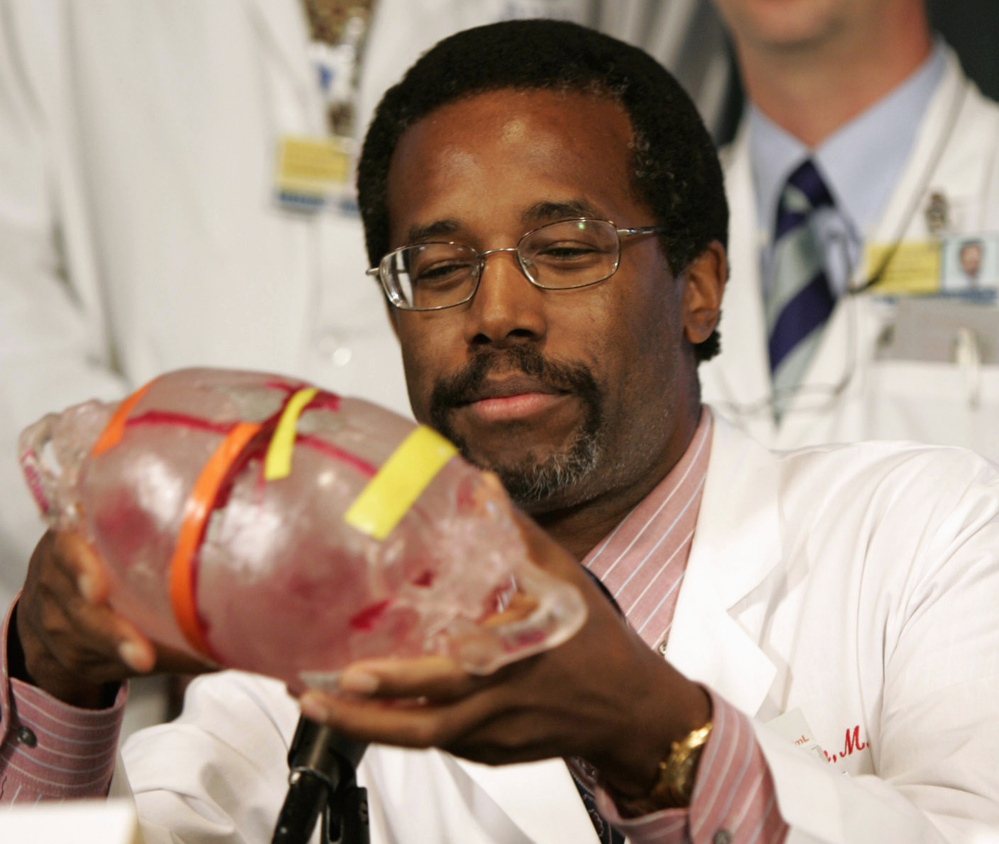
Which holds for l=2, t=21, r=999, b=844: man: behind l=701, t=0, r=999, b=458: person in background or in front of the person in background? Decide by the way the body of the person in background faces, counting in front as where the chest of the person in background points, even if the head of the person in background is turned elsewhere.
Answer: in front

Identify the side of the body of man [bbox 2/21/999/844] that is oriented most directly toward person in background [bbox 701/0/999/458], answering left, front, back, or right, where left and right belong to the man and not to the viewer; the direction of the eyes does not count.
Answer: back

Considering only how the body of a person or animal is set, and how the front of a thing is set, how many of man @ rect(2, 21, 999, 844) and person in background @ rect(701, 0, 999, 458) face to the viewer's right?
0

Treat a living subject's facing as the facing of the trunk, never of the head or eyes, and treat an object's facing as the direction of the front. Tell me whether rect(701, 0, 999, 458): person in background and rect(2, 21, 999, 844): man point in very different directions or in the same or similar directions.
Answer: same or similar directions

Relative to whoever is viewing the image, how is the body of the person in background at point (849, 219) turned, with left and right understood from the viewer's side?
facing the viewer and to the left of the viewer

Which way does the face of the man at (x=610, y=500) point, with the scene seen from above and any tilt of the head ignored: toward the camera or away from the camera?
toward the camera
